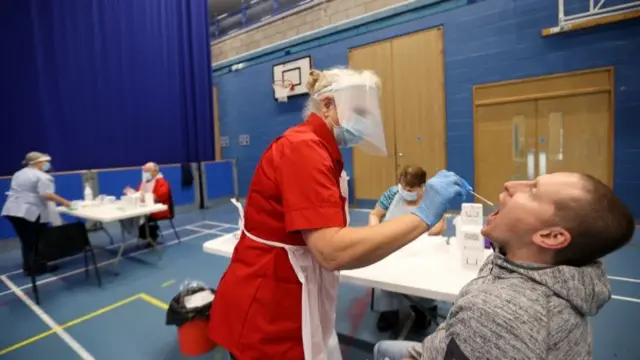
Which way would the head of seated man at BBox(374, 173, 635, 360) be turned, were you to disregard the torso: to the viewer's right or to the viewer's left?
to the viewer's left

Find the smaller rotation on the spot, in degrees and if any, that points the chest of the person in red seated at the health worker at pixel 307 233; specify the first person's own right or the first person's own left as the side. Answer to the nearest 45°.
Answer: approximately 45° to the first person's own left

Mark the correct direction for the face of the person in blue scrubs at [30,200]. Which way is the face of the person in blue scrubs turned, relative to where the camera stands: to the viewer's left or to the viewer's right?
to the viewer's right

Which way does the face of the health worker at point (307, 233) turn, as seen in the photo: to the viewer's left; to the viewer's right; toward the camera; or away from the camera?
to the viewer's right

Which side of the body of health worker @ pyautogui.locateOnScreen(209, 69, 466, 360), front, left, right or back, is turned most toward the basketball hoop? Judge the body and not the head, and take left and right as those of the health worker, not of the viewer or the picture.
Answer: left

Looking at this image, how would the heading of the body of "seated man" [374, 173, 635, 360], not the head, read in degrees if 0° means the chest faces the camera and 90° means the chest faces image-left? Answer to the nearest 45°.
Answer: approximately 90°

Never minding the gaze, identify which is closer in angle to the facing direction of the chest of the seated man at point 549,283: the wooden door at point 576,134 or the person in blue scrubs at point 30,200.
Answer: the person in blue scrubs

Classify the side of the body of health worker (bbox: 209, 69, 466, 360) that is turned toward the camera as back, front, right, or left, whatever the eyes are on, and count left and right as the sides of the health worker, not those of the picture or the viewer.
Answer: right

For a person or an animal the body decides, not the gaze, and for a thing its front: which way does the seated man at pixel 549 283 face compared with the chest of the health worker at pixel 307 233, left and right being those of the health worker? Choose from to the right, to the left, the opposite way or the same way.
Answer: the opposite way

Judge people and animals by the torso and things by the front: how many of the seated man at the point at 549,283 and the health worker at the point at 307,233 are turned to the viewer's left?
1

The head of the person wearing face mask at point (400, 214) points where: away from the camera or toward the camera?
toward the camera

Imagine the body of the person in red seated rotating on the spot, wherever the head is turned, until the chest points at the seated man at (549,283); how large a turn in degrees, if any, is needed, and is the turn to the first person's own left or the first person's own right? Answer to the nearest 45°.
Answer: approximately 45° to the first person's own left
